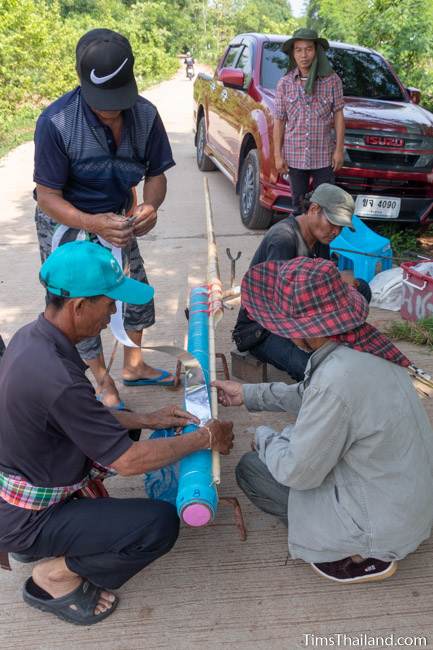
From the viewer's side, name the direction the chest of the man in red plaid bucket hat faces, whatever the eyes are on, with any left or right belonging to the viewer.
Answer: facing away from the viewer and to the left of the viewer

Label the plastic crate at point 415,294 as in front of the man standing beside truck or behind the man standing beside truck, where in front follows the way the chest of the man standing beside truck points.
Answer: in front

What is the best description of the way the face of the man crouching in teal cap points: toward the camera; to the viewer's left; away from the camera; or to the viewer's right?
to the viewer's right

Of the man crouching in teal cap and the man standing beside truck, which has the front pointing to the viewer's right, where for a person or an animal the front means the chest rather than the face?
the man crouching in teal cap

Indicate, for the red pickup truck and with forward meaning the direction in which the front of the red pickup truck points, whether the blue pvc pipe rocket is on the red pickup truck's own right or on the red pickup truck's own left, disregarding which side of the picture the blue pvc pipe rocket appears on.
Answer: on the red pickup truck's own right

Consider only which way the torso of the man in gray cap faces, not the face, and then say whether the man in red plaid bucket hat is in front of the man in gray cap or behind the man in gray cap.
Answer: in front

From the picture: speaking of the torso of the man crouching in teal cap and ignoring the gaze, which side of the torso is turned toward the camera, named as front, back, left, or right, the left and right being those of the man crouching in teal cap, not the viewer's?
right

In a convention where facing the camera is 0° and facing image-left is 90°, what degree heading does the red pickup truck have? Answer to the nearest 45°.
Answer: approximately 315°

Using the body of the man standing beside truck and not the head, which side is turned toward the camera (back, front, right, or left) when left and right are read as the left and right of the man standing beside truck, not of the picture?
front

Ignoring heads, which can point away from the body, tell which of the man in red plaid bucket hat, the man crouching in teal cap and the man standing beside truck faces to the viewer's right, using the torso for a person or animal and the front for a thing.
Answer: the man crouching in teal cap

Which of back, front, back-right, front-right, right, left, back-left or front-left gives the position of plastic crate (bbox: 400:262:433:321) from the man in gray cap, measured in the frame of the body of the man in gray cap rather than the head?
left

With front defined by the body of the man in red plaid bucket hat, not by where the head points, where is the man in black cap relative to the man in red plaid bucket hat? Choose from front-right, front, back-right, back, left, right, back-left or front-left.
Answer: front

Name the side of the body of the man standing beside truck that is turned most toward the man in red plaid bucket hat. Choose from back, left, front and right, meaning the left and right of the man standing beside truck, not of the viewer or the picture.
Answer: front

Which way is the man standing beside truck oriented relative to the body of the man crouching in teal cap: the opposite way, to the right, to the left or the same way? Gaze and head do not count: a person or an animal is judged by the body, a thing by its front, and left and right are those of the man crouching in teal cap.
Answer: to the right

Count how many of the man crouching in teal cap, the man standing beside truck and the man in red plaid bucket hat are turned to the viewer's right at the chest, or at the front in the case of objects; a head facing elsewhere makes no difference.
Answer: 1

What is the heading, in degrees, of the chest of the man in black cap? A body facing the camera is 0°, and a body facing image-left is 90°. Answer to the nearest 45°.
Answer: approximately 315°

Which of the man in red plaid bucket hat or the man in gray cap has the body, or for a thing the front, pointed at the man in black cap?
the man in red plaid bucket hat

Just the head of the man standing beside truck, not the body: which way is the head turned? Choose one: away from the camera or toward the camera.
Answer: toward the camera

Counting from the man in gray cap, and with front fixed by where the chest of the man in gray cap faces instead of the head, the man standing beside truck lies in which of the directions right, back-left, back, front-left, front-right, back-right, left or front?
back-left
